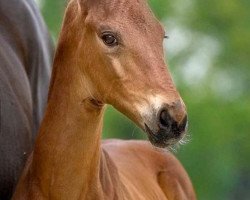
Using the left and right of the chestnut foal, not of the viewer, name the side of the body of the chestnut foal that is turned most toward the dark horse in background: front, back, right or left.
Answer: right

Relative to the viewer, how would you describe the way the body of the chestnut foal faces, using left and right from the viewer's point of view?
facing the viewer and to the left of the viewer
